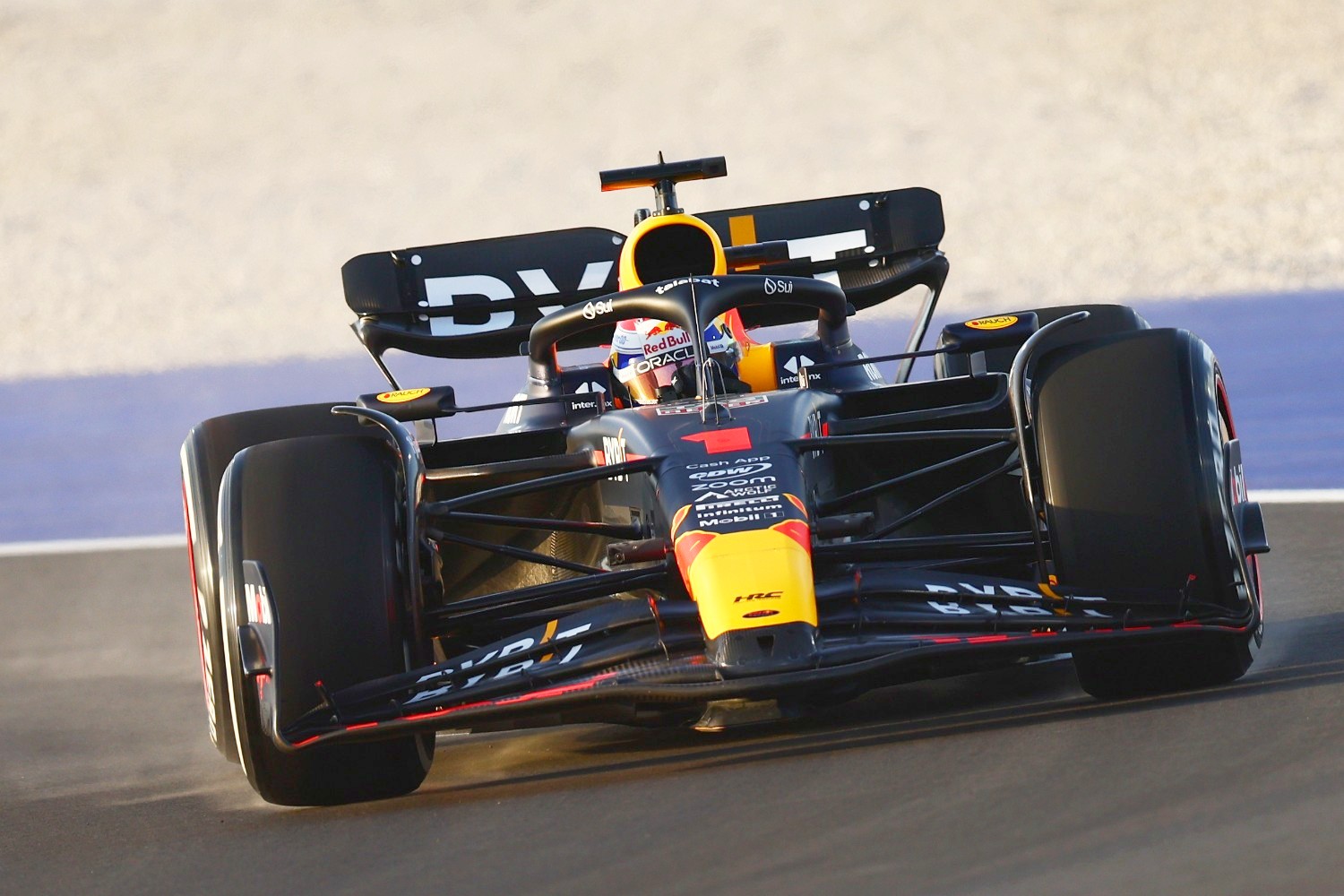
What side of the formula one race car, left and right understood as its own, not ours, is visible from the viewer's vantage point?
front
